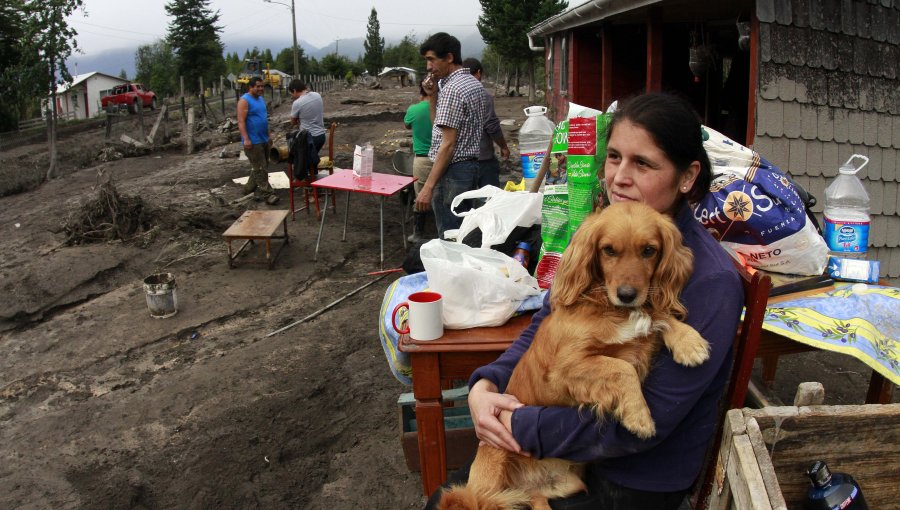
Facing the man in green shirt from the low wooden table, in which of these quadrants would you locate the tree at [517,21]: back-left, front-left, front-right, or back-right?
front-left

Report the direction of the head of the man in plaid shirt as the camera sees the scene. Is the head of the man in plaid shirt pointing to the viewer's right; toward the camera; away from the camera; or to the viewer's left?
to the viewer's left

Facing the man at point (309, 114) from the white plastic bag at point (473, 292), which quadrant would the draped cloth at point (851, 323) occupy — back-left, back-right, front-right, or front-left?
back-right

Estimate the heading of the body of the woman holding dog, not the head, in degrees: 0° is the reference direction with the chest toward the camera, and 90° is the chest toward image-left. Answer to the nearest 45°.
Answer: approximately 45°

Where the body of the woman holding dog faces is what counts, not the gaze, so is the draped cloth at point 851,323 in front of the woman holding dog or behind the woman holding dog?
behind

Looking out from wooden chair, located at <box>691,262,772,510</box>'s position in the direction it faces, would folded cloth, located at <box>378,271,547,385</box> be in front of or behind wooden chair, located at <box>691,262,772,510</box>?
in front

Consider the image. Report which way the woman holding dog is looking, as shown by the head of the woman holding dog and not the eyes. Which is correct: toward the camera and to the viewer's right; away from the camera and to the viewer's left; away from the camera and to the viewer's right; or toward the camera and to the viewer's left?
toward the camera and to the viewer's left

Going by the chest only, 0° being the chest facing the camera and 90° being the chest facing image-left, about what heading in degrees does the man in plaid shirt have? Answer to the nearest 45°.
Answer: approximately 90°

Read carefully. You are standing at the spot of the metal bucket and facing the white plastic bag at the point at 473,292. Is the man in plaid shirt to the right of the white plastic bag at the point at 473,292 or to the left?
left

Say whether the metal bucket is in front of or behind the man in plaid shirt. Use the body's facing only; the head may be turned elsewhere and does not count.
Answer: in front
